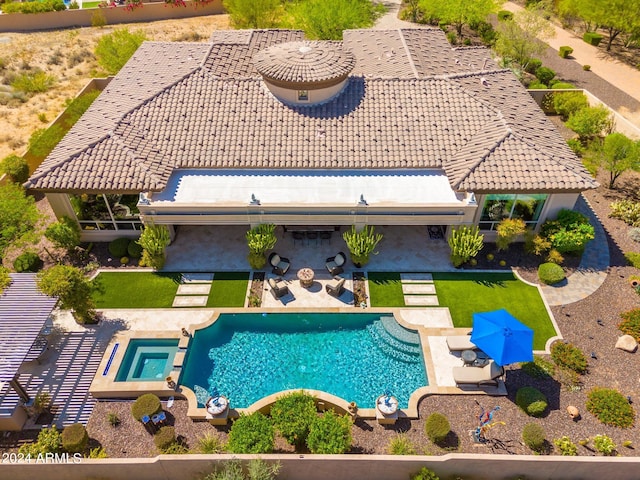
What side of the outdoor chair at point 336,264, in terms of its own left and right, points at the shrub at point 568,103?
back

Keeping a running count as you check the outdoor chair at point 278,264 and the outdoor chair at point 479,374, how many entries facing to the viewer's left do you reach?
1

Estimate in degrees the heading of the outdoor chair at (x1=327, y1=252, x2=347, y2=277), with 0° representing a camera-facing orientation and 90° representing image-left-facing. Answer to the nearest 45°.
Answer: approximately 45°

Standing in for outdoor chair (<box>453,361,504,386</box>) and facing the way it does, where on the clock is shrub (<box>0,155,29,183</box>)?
The shrub is roughly at 12 o'clock from the outdoor chair.

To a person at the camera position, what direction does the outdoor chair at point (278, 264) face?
facing the viewer and to the right of the viewer

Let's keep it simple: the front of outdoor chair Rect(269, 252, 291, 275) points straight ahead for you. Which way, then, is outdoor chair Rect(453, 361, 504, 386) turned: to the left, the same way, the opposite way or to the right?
the opposite way

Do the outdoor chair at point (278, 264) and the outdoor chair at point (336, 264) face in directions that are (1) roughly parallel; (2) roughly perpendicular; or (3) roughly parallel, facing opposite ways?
roughly perpendicular

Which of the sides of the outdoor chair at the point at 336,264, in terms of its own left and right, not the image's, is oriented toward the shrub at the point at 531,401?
left

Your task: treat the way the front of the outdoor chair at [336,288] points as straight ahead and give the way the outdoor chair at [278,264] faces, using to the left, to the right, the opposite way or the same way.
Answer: the opposite way

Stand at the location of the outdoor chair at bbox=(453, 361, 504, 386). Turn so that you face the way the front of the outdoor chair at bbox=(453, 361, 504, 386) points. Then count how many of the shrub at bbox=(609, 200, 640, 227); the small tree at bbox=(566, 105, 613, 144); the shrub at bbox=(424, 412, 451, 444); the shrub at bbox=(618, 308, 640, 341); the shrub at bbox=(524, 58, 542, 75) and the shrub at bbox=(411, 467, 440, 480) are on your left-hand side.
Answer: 2

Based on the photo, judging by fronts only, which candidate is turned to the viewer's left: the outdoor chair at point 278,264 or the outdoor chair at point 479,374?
the outdoor chair at point 479,374

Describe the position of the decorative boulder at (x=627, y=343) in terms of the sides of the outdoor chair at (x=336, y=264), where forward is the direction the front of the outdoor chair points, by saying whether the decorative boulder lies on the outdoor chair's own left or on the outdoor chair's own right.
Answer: on the outdoor chair's own left

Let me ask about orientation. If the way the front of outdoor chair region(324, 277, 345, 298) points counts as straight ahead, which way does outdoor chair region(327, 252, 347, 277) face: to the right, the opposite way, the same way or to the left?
to the left

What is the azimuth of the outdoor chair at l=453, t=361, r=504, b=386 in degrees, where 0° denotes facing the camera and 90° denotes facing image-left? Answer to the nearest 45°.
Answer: approximately 90°

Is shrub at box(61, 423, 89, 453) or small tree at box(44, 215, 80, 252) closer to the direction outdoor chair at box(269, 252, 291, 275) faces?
the shrub

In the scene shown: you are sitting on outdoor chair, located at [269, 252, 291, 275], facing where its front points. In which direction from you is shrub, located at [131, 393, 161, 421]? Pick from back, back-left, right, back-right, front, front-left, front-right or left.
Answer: right

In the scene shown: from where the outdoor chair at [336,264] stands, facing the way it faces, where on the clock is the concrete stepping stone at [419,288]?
The concrete stepping stone is roughly at 8 o'clock from the outdoor chair.
